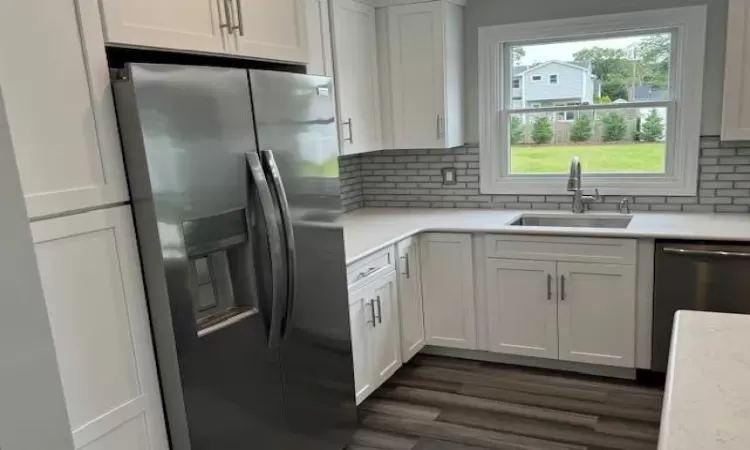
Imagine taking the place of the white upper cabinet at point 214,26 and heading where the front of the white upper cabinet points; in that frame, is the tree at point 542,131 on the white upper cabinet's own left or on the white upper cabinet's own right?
on the white upper cabinet's own left

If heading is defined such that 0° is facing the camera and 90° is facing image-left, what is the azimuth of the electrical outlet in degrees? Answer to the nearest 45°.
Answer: approximately 0°

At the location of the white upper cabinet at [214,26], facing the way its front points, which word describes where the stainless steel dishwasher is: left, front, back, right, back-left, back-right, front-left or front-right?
front-left

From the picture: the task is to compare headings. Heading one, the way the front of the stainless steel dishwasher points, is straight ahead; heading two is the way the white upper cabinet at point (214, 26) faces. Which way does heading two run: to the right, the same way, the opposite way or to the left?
to the left

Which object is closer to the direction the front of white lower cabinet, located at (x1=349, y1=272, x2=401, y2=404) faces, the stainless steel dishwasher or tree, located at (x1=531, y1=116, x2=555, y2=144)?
the stainless steel dishwasher

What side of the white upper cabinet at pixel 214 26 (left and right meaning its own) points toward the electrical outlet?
left

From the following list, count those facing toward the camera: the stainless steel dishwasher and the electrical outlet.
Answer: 2

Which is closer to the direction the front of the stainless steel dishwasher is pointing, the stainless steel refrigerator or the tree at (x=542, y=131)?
the stainless steel refrigerator

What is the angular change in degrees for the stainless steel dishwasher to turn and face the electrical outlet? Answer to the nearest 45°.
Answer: approximately 90° to its right
